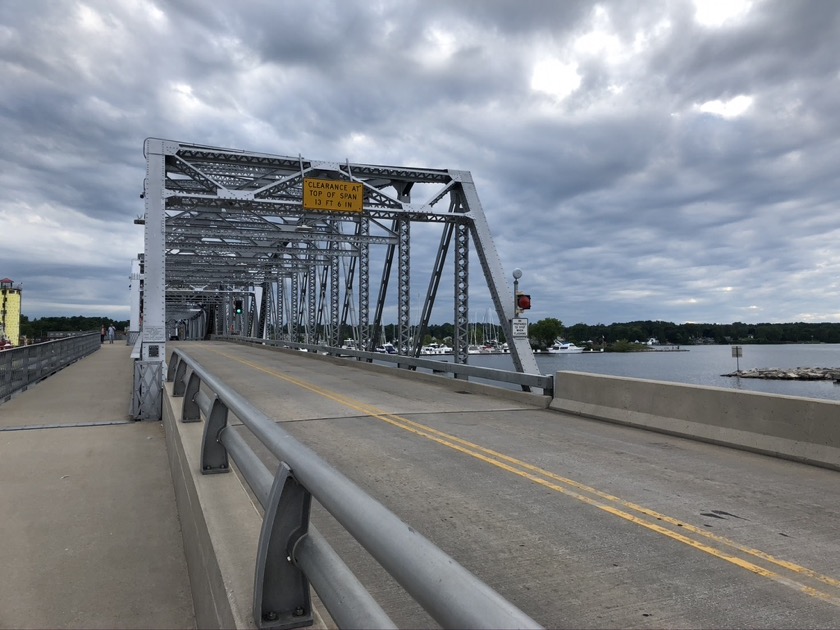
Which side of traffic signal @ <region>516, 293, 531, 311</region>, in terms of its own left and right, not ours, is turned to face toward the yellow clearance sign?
right

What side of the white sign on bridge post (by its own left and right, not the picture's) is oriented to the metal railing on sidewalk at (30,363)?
right

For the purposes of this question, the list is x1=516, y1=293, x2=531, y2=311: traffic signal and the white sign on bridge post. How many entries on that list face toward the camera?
2

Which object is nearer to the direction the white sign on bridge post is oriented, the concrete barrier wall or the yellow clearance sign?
the concrete barrier wall

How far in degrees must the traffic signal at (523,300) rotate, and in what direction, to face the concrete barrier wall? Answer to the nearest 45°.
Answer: approximately 45° to its left

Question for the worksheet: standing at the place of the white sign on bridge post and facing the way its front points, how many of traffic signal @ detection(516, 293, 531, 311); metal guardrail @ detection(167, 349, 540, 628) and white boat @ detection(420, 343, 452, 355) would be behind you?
1

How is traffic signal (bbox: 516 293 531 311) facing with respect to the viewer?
toward the camera

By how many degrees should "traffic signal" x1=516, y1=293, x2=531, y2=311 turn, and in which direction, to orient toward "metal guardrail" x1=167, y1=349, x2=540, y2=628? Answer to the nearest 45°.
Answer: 0° — it already faces it

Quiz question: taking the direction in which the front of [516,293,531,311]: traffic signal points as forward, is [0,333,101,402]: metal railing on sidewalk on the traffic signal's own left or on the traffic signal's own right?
on the traffic signal's own right

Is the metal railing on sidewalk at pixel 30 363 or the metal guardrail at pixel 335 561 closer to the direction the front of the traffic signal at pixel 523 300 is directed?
the metal guardrail
